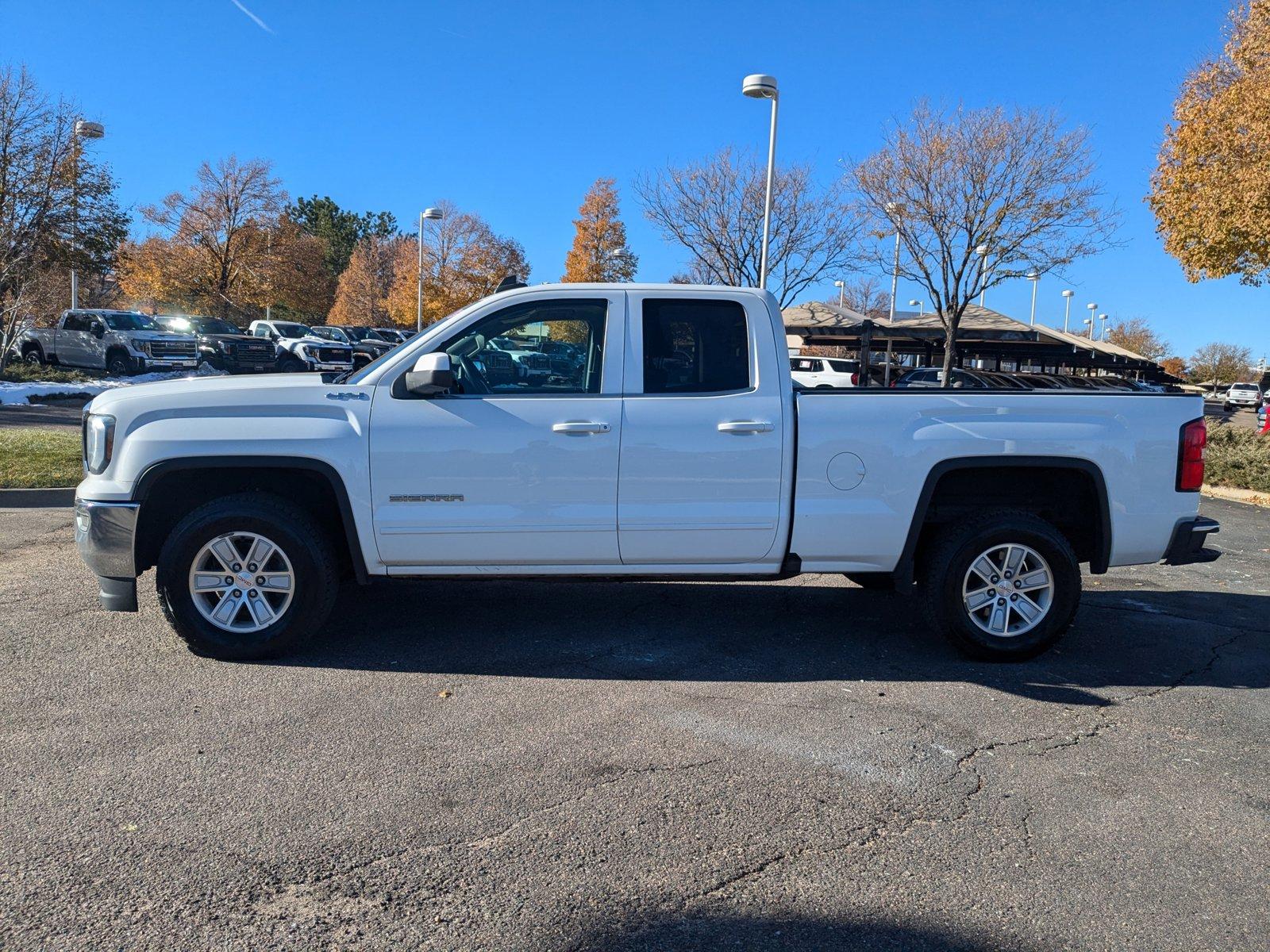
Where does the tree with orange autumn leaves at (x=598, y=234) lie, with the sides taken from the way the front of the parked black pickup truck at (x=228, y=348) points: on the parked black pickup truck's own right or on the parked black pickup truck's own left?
on the parked black pickup truck's own left

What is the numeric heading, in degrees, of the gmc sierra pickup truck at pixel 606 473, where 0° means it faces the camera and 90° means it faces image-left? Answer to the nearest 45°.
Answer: approximately 90°

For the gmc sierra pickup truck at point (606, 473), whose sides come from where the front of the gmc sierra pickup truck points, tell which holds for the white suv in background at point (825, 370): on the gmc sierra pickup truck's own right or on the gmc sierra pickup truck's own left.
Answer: on the gmc sierra pickup truck's own right

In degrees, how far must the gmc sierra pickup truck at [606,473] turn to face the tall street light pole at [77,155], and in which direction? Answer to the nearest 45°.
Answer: approximately 45° to its right

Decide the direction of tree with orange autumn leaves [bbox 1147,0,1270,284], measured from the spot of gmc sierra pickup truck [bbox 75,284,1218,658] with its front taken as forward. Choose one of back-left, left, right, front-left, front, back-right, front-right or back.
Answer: back-right

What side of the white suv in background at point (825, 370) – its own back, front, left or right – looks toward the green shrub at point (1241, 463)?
left

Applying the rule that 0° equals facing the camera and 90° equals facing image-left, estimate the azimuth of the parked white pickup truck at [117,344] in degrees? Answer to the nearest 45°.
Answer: approximately 315°

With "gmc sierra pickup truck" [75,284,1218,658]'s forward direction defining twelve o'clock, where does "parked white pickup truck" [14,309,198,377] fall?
The parked white pickup truck is roughly at 2 o'clock from the gmc sierra pickup truck.
